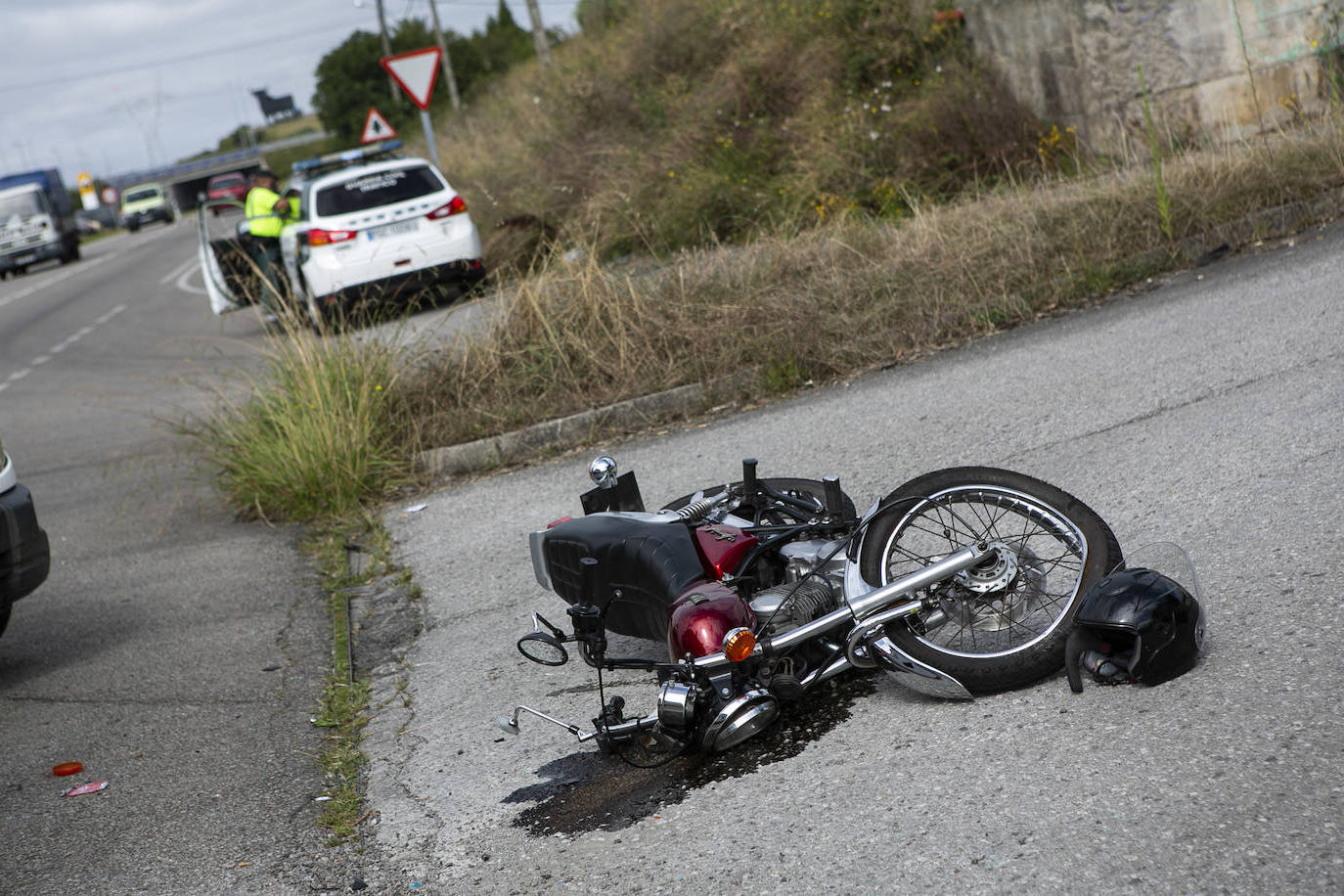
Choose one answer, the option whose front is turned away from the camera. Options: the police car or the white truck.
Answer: the police car

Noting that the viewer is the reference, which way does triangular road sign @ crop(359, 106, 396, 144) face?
facing the viewer

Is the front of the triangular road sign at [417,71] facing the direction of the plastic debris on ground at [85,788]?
yes

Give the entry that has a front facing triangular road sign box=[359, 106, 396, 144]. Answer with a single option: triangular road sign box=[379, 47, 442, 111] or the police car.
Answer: the police car

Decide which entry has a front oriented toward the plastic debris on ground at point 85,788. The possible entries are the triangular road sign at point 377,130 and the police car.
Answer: the triangular road sign

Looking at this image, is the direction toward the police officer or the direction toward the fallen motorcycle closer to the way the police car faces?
the police officer

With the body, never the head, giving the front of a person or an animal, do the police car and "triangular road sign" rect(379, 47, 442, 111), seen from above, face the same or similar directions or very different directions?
very different directions

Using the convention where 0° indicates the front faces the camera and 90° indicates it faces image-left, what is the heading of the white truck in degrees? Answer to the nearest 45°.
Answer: approximately 45°

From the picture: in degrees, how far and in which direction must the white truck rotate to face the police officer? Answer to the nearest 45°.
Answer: approximately 45° to its left

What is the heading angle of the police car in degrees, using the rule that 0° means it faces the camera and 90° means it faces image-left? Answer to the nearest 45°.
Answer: approximately 180°

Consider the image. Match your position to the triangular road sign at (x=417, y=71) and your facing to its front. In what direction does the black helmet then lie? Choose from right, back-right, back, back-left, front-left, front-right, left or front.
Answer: front

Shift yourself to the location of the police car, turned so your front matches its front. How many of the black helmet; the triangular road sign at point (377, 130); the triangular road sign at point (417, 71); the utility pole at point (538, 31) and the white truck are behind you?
1

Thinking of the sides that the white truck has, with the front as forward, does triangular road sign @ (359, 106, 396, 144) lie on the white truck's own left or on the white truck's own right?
on the white truck's own left

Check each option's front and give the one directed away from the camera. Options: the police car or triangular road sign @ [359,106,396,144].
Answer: the police car

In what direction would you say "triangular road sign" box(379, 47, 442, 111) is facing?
toward the camera

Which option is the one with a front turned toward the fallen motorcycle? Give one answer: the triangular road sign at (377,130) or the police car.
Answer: the triangular road sign
